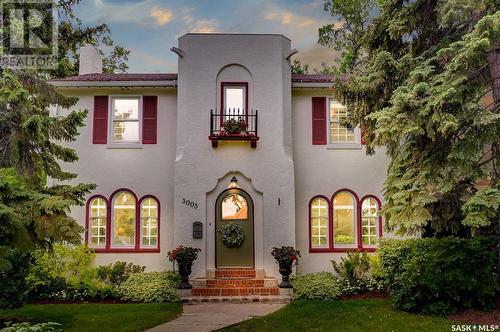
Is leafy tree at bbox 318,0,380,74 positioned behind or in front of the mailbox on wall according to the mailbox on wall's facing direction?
behind

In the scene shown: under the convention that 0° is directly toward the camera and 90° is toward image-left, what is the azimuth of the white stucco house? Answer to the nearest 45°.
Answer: approximately 0°

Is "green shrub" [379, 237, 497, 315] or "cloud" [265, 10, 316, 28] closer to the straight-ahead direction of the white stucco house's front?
the green shrub

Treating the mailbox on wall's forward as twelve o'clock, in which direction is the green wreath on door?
The green wreath on door is roughly at 9 o'clock from the mailbox on wall.

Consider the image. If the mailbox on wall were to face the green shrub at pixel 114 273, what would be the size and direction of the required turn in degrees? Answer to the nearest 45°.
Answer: approximately 90° to its right

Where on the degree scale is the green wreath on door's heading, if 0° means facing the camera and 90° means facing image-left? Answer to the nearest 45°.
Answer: approximately 0°

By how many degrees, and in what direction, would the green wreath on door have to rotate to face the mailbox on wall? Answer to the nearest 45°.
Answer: approximately 90° to its right

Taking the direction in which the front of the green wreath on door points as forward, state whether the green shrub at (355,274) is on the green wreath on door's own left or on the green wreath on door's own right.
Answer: on the green wreath on door's own left

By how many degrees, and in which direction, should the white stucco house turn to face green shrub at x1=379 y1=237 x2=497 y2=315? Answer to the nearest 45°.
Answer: approximately 45° to its left
